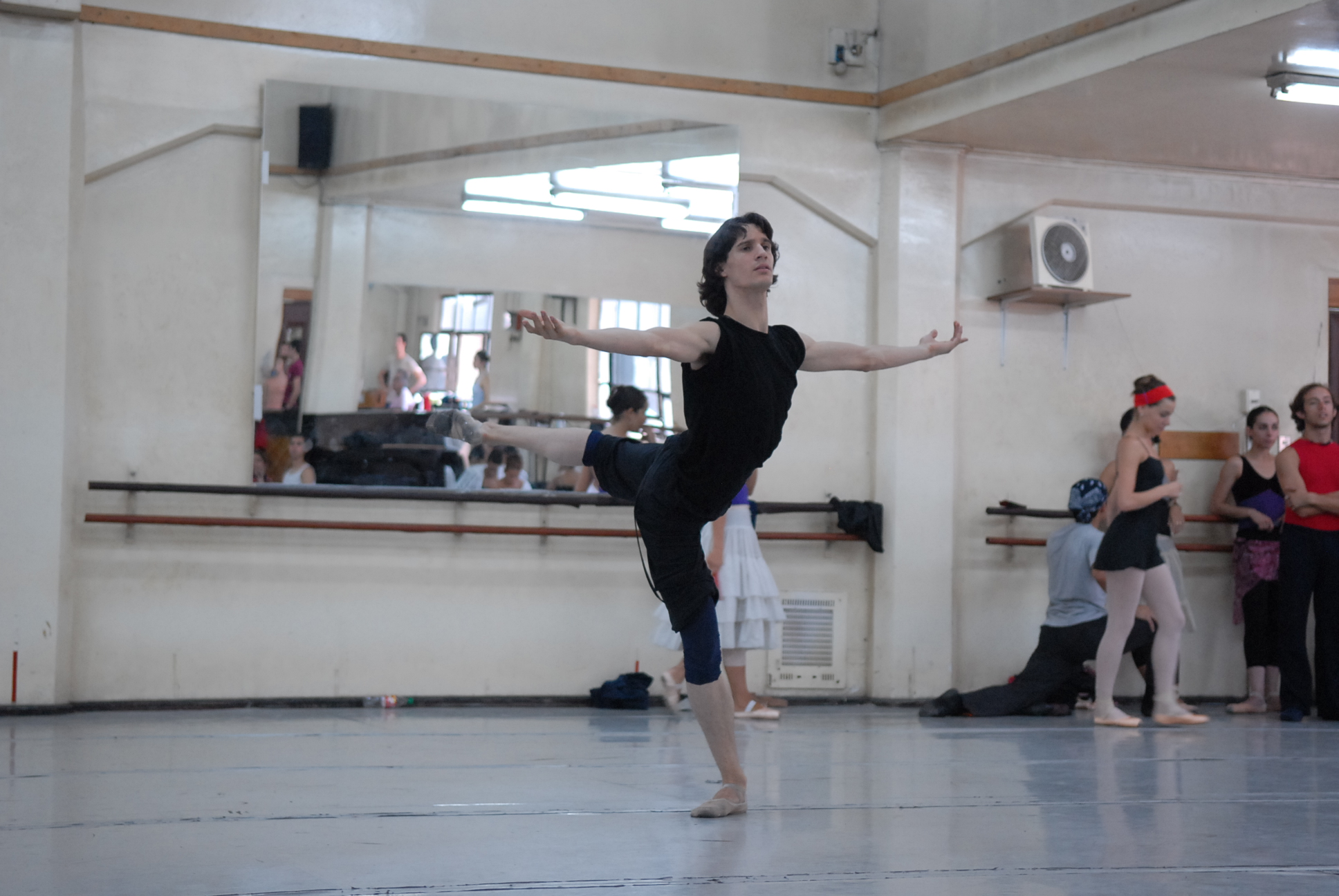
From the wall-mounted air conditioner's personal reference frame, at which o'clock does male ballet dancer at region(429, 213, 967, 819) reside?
The male ballet dancer is roughly at 2 o'clock from the wall-mounted air conditioner.

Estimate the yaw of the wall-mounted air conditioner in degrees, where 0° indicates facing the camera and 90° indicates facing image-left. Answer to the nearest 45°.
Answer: approximately 315°

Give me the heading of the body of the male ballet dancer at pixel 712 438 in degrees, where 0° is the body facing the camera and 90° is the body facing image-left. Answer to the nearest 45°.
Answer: approximately 315°

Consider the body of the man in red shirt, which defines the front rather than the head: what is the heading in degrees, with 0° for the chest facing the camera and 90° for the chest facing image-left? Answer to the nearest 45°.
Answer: approximately 0°

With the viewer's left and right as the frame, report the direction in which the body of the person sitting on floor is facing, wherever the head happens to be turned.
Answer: facing away from the viewer and to the right of the viewer
